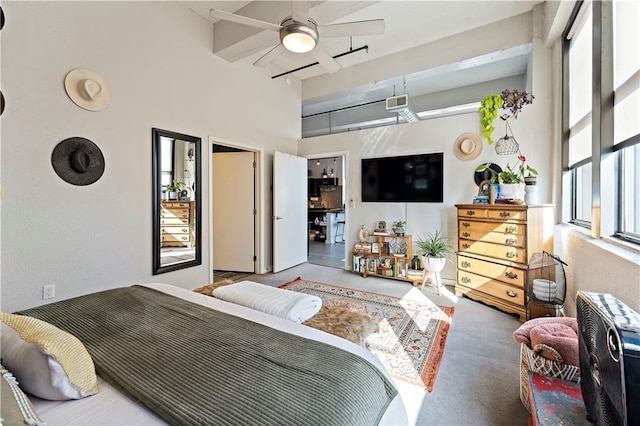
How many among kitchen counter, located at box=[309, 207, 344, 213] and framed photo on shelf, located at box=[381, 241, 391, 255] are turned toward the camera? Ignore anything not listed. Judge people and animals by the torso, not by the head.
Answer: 2

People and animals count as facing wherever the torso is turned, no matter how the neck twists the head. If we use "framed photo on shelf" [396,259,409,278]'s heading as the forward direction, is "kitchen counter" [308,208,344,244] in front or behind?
behind

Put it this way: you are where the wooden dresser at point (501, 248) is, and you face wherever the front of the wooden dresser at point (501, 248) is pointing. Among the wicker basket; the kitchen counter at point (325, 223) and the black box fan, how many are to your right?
1

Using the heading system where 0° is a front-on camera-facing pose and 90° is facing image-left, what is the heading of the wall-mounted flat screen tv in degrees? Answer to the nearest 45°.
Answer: approximately 0°

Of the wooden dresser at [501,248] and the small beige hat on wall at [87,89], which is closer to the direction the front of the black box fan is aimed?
the small beige hat on wall
